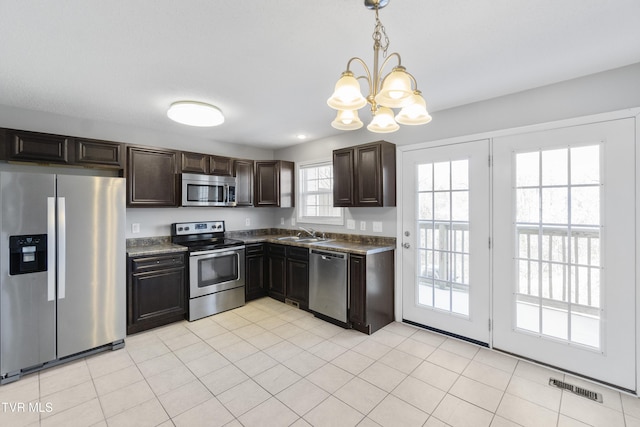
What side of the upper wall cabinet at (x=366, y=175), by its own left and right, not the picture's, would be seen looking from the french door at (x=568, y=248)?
left

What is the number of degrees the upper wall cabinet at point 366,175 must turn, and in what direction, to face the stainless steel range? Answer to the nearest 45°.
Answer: approximately 45° to its right

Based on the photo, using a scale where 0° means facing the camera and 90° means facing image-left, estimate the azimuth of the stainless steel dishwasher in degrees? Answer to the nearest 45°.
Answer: approximately 45°

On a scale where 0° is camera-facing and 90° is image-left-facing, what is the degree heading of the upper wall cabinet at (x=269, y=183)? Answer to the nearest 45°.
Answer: approximately 0°

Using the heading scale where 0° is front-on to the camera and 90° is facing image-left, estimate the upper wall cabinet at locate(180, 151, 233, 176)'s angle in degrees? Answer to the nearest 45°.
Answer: approximately 315°

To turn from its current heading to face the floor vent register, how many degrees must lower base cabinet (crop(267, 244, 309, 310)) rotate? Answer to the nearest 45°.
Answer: approximately 90° to its left

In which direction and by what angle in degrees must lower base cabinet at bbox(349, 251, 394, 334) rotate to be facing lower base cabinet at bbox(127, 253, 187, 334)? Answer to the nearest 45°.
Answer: approximately 45° to its right

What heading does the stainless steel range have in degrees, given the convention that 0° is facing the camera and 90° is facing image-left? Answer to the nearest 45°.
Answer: approximately 315°
